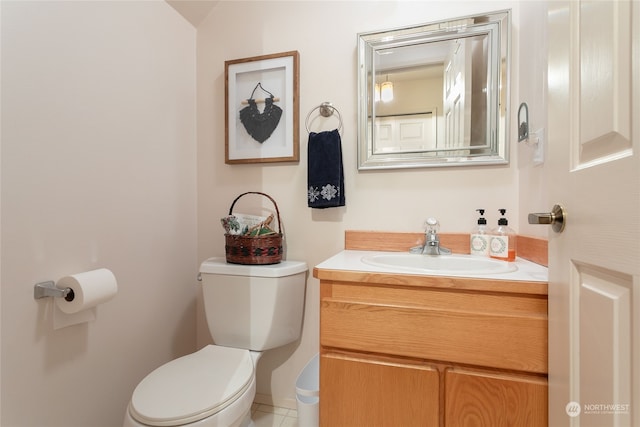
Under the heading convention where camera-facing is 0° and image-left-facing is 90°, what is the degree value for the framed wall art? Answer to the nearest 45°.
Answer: approximately 45°

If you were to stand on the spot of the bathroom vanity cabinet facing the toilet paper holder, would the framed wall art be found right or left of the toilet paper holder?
right

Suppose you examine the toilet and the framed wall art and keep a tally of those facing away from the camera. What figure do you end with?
0

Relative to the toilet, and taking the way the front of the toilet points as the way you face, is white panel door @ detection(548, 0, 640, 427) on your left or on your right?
on your left

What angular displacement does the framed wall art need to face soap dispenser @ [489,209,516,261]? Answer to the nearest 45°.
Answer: approximately 90° to its left

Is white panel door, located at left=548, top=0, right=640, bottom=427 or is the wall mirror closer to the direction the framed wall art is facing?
the white panel door

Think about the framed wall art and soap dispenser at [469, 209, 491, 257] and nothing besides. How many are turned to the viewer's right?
0

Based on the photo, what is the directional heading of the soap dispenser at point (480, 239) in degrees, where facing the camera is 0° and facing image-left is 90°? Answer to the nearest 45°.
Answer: approximately 0°

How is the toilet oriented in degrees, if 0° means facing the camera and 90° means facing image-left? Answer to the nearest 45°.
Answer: approximately 45°
